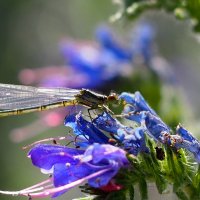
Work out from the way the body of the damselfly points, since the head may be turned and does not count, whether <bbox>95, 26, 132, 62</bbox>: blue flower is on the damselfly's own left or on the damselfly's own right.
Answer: on the damselfly's own left

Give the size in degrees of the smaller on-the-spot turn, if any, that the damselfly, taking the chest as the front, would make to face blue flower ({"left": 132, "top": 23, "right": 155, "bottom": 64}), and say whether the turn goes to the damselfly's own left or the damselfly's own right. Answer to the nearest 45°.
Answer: approximately 45° to the damselfly's own left

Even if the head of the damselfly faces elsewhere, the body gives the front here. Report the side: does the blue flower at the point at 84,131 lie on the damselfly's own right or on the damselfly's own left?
on the damselfly's own right

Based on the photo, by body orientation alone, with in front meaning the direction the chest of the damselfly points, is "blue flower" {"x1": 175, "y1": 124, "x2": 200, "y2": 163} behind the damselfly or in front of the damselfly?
in front

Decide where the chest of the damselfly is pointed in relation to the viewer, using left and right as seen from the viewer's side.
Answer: facing to the right of the viewer
